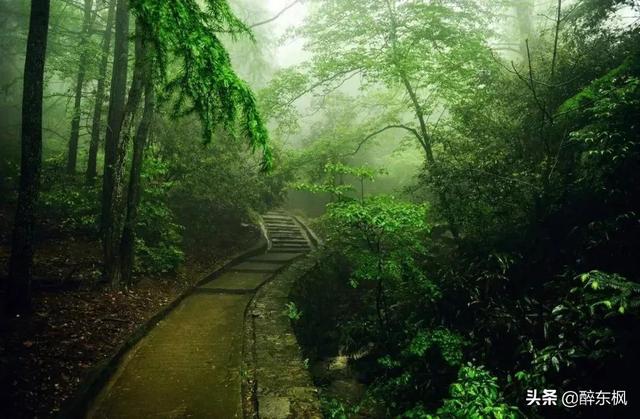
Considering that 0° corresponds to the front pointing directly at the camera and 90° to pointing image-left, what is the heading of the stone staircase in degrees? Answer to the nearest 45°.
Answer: approximately 0°

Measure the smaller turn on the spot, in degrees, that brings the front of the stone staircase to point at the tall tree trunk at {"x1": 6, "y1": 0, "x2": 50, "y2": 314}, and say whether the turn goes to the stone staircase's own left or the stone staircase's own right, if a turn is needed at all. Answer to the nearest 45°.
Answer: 0° — it already faces it

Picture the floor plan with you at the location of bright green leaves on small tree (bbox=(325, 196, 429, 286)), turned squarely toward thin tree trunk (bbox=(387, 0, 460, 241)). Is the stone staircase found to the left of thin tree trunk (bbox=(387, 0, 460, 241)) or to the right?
left

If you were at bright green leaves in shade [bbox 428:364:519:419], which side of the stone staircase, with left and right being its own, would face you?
front

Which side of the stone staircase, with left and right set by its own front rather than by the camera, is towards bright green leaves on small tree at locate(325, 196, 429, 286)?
front

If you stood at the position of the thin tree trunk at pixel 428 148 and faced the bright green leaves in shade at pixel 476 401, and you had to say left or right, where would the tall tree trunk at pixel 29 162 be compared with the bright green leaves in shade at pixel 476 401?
right
